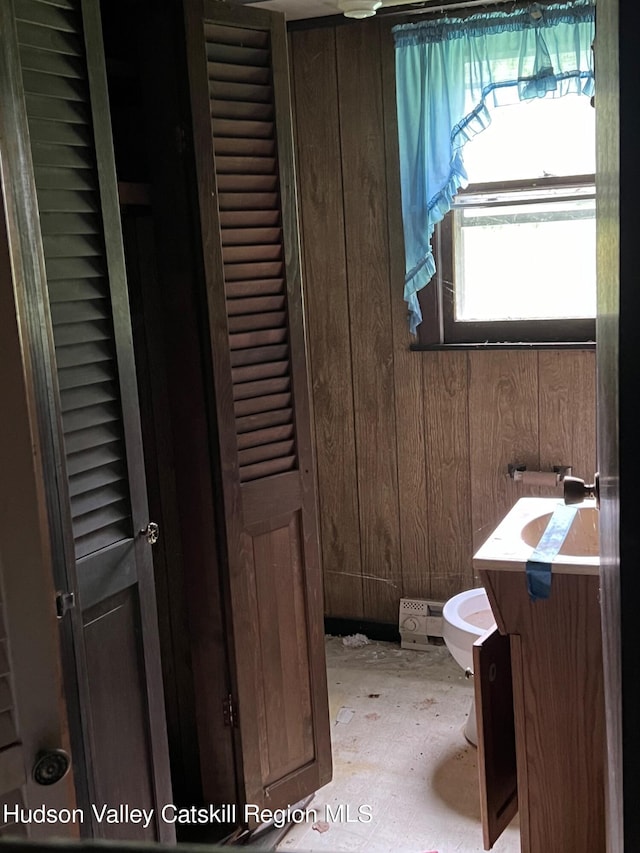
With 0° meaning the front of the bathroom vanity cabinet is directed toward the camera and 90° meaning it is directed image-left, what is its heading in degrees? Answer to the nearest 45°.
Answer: approximately 90°

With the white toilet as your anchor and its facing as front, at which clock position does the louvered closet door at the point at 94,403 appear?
The louvered closet door is roughly at 10 o'clock from the white toilet.

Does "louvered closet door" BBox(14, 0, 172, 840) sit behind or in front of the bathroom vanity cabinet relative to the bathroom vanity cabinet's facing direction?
in front

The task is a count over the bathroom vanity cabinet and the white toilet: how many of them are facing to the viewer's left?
2

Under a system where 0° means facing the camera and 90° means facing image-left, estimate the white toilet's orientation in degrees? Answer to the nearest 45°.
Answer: approximately 90°

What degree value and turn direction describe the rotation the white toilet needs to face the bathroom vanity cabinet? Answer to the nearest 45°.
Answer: approximately 90° to its left
